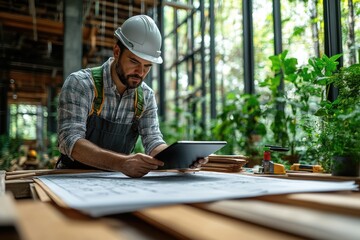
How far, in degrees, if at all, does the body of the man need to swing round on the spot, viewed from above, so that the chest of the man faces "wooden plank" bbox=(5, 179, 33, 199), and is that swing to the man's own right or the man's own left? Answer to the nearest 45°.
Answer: approximately 90° to the man's own right

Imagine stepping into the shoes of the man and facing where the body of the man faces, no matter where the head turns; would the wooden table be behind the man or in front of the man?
in front

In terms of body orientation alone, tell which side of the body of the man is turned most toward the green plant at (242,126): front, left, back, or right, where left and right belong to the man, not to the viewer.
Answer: left

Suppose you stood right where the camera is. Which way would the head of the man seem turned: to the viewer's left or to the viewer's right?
to the viewer's right

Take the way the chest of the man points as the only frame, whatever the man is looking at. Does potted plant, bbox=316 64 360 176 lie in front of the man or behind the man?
in front

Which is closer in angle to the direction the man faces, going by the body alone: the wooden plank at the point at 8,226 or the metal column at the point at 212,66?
the wooden plank

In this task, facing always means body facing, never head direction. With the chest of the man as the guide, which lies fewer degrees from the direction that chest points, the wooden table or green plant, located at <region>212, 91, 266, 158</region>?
the wooden table

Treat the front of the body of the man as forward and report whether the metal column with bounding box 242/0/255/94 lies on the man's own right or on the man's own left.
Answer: on the man's own left

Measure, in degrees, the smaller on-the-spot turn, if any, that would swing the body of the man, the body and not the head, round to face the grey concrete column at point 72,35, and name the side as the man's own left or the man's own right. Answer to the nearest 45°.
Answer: approximately 135° to the man's own left

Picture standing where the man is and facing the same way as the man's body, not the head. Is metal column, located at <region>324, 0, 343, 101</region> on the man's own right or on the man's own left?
on the man's own left

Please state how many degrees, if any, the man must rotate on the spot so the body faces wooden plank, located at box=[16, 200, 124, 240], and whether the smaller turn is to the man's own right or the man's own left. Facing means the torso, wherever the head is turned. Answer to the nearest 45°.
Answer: approximately 45° to the man's own right

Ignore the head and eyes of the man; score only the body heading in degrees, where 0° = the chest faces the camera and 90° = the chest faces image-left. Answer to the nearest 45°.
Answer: approximately 315°

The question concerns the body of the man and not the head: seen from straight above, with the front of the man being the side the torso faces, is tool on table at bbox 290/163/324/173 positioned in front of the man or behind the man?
in front
